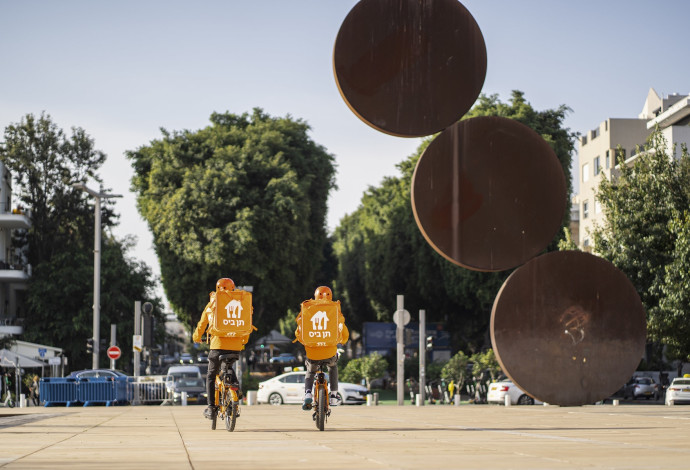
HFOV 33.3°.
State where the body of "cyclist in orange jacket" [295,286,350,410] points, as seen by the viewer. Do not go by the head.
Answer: away from the camera

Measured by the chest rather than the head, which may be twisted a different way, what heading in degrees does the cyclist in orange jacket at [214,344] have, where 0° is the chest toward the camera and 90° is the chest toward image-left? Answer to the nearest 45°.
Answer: approximately 180°

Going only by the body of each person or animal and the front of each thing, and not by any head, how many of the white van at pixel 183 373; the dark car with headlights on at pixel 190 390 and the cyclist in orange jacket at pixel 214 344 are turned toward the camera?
2

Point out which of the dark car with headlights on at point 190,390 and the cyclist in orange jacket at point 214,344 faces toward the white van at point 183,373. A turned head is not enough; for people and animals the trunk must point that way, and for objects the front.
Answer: the cyclist in orange jacket

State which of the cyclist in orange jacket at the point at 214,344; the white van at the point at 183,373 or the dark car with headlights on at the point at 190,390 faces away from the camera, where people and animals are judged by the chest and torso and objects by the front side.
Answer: the cyclist in orange jacket

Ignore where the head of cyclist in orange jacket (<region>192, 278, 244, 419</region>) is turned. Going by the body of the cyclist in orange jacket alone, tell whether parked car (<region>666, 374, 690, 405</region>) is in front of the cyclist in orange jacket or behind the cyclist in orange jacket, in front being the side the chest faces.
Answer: in front

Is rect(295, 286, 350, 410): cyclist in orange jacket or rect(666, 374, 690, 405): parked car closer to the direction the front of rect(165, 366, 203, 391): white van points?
the cyclist in orange jacket

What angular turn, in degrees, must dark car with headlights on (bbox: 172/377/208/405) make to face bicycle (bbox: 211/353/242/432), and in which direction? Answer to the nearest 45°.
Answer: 0° — it already faces it

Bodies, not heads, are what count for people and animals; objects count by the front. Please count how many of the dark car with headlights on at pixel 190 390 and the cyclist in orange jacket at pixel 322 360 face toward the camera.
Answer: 1

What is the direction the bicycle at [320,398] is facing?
away from the camera

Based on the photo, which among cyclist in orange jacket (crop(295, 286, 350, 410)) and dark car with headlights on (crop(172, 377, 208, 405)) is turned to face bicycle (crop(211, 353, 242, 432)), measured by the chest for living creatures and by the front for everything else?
the dark car with headlights on

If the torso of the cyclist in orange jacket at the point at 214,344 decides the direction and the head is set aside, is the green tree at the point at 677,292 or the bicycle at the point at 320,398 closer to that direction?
the green tree

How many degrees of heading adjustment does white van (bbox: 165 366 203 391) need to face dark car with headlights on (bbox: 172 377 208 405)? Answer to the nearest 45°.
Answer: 0° — it already faces it

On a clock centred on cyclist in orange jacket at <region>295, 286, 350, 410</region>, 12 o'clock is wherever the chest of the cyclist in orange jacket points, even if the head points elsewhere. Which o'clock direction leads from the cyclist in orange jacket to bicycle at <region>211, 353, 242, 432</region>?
The bicycle is roughly at 9 o'clock from the cyclist in orange jacket.

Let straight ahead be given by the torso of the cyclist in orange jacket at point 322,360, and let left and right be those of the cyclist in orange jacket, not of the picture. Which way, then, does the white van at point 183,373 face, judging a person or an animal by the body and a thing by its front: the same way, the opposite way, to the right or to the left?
the opposite way

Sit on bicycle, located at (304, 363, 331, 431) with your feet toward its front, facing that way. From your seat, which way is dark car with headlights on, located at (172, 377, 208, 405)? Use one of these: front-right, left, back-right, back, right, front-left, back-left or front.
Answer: front

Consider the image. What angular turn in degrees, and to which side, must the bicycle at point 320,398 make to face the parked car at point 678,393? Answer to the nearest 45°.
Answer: approximately 45° to its right

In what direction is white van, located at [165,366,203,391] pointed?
toward the camera

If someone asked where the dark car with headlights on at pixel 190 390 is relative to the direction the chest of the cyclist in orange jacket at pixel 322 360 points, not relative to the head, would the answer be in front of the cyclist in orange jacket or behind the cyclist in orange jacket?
in front

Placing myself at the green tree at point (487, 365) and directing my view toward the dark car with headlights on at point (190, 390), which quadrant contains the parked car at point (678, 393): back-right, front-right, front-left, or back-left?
back-left

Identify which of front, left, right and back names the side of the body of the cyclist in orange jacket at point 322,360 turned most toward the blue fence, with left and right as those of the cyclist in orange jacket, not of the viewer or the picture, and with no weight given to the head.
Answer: front

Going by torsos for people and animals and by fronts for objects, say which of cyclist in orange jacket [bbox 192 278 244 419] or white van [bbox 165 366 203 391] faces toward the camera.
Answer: the white van

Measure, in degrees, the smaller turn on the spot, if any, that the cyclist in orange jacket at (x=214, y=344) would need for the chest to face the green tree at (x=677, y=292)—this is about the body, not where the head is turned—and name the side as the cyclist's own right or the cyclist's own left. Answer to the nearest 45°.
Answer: approximately 45° to the cyclist's own right
